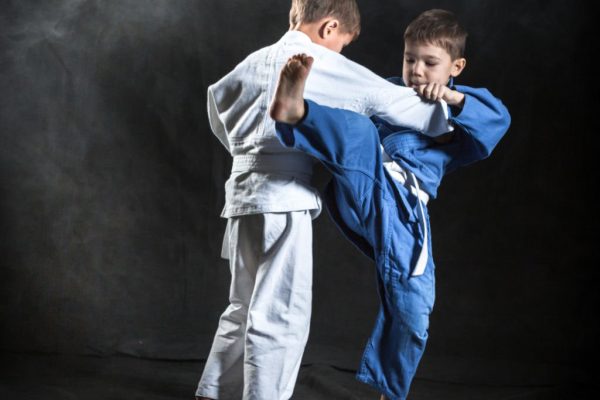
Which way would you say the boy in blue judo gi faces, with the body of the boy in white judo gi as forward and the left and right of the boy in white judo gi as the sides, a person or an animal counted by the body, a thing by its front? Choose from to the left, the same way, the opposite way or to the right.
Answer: the opposite way

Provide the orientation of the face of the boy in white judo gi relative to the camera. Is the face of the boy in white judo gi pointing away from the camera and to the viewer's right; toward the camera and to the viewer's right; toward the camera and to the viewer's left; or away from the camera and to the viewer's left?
away from the camera and to the viewer's right

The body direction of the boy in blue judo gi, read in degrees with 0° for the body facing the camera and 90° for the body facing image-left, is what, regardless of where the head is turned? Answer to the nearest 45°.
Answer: approximately 45°

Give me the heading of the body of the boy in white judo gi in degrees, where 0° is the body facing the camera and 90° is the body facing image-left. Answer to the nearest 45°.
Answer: approximately 225°

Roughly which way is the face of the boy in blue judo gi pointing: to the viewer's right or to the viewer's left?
to the viewer's left
